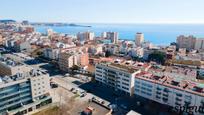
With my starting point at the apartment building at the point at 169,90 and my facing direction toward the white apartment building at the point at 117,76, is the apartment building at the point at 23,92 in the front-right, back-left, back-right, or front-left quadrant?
front-left

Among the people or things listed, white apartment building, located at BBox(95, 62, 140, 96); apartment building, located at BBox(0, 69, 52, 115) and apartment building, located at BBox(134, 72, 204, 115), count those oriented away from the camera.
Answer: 0

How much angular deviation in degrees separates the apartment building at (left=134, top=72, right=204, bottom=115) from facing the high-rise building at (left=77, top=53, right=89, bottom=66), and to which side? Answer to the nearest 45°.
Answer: approximately 90° to its right

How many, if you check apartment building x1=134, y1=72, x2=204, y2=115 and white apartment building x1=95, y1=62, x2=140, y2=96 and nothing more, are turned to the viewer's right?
0

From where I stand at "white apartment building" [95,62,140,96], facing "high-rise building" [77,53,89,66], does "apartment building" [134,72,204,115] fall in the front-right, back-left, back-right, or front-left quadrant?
back-right

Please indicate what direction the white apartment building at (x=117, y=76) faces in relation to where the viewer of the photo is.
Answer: facing the viewer and to the left of the viewer

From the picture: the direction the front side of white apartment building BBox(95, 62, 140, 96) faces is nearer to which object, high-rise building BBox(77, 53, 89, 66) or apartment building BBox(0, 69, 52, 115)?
the apartment building

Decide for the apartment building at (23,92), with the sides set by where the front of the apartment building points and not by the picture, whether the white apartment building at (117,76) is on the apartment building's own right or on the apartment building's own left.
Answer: on the apartment building's own left

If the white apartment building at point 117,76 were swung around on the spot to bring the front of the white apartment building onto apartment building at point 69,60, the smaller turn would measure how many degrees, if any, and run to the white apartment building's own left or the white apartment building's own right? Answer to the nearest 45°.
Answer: approximately 90° to the white apartment building's own right

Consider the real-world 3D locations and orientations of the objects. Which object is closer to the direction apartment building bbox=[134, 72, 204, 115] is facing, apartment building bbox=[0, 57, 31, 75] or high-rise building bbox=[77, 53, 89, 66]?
the apartment building

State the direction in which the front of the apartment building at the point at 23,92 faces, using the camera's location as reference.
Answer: facing the viewer and to the right of the viewer

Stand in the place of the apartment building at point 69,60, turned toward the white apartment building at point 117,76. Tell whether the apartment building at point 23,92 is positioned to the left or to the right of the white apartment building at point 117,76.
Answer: right
